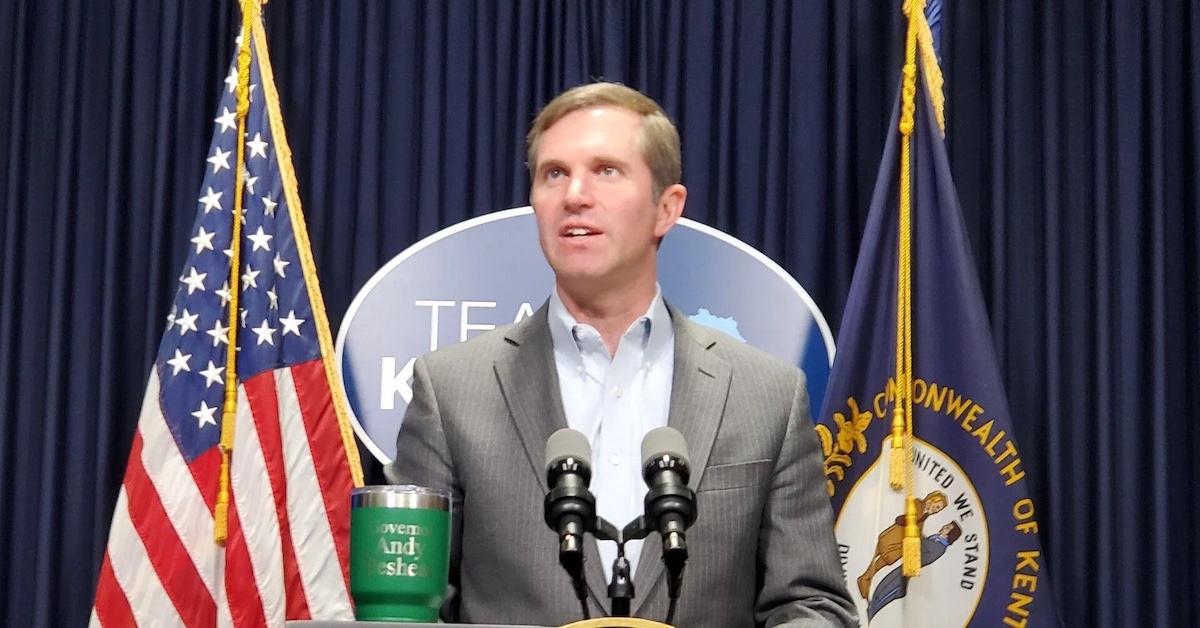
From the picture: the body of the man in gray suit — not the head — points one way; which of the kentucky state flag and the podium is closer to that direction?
the podium

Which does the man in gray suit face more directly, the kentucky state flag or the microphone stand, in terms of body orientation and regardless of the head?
the microphone stand

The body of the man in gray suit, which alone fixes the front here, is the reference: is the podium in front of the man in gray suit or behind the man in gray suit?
in front

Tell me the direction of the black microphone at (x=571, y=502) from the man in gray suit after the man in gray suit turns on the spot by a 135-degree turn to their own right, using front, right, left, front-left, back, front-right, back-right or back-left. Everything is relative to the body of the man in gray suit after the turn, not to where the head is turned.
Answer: back-left

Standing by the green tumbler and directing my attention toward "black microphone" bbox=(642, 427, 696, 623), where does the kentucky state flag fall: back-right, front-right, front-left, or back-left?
front-left

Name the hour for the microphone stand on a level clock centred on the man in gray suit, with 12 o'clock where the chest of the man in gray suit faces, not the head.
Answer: The microphone stand is roughly at 12 o'clock from the man in gray suit.

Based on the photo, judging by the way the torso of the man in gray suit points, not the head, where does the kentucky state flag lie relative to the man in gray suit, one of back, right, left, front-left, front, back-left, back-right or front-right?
back-left

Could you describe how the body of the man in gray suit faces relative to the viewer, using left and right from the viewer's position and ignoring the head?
facing the viewer

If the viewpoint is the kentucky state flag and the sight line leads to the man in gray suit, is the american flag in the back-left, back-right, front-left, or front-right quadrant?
front-right

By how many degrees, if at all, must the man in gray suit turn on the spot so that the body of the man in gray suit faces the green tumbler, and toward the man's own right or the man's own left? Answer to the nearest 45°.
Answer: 0° — they already face it

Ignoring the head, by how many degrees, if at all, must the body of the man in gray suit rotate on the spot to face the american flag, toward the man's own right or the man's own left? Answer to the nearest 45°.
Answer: approximately 135° to the man's own right

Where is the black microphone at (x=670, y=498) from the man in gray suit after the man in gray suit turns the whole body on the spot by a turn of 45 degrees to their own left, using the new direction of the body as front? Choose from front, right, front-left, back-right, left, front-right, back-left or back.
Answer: front-right
